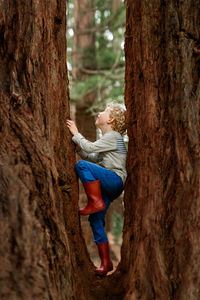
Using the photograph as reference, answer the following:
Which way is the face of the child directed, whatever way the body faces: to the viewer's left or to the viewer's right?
to the viewer's left

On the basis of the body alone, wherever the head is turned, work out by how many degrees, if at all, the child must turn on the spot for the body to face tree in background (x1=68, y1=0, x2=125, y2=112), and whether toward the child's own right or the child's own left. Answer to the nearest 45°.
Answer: approximately 90° to the child's own right

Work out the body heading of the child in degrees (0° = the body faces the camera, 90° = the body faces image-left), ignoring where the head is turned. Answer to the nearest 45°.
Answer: approximately 90°

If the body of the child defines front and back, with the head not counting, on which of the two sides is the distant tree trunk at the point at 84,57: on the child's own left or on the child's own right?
on the child's own right
